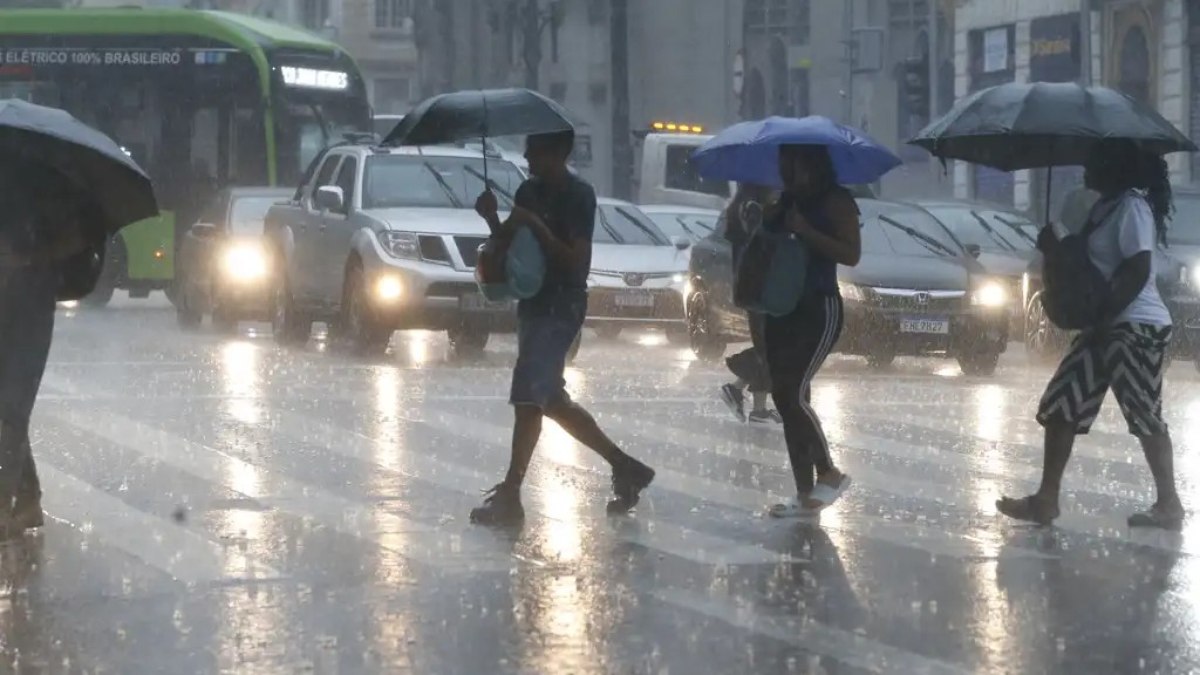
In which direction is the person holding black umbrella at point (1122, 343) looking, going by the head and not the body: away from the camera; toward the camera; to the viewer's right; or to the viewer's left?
to the viewer's left

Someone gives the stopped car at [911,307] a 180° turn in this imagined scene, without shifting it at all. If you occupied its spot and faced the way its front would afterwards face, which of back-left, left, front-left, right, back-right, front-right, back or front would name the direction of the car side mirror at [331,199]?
front-left

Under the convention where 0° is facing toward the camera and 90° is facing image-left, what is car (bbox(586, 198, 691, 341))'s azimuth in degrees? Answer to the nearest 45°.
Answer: approximately 0°

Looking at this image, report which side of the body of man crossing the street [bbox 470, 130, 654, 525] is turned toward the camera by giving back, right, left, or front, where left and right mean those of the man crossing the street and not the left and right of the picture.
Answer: left

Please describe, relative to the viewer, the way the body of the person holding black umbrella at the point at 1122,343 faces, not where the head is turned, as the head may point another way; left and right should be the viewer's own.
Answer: facing to the left of the viewer

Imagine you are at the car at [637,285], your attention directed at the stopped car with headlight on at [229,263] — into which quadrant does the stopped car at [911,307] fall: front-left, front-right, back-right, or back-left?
back-left

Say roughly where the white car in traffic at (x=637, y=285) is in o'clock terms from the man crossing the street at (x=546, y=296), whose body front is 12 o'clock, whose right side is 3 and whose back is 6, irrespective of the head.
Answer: The white car in traffic is roughly at 3 o'clock from the man crossing the street.

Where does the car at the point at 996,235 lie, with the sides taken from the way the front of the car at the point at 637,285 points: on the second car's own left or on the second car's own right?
on the second car's own left

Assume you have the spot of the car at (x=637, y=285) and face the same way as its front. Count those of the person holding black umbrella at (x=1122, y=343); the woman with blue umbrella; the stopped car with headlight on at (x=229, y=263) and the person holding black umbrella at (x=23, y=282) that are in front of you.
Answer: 3

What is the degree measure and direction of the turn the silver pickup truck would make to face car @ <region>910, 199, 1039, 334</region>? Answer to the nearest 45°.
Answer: approximately 45° to its left
